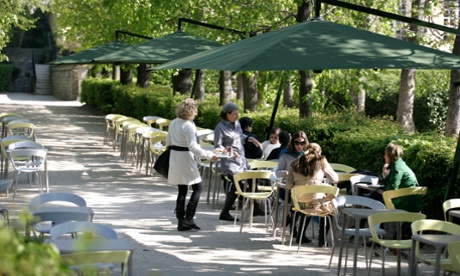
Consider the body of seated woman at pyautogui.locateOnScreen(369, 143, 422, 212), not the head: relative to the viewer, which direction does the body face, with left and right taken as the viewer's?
facing to the left of the viewer

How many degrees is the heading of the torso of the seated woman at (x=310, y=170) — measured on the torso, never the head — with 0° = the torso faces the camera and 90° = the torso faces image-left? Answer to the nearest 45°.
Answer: approximately 180°

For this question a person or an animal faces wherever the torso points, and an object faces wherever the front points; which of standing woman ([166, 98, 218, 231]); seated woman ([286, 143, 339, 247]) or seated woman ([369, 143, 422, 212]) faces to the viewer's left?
seated woman ([369, 143, 422, 212])

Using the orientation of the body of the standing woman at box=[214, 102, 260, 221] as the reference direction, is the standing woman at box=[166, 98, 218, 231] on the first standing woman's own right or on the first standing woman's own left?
on the first standing woman's own right

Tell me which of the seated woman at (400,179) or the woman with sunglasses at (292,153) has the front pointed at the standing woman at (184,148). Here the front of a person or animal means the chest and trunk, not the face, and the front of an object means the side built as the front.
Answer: the seated woman

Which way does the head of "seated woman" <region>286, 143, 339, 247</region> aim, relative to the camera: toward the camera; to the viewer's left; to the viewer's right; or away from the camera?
away from the camera

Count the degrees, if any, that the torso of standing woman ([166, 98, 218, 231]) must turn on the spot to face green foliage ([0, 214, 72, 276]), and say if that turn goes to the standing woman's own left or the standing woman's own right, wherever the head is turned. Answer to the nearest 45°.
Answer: approximately 135° to the standing woman's own right

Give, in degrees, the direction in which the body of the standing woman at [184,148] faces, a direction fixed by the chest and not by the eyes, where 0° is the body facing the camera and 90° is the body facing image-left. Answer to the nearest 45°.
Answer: approximately 225°

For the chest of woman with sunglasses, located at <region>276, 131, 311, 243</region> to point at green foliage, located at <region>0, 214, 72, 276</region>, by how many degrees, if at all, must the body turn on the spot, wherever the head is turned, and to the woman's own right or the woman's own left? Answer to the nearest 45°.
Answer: approximately 45° to the woman's own right

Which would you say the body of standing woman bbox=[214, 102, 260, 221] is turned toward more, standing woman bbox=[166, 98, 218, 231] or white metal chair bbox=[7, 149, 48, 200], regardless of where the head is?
the standing woman

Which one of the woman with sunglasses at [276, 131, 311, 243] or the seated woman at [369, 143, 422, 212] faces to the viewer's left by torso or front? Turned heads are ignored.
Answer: the seated woman

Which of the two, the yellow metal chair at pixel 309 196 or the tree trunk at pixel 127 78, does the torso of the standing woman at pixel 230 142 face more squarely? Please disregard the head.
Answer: the yellow metal chair

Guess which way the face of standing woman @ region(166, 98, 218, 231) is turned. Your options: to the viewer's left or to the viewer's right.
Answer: to the viewer's right
